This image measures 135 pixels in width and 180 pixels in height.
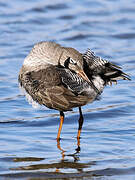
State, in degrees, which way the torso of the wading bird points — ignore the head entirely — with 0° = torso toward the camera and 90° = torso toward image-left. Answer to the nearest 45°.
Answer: approximately 90°
